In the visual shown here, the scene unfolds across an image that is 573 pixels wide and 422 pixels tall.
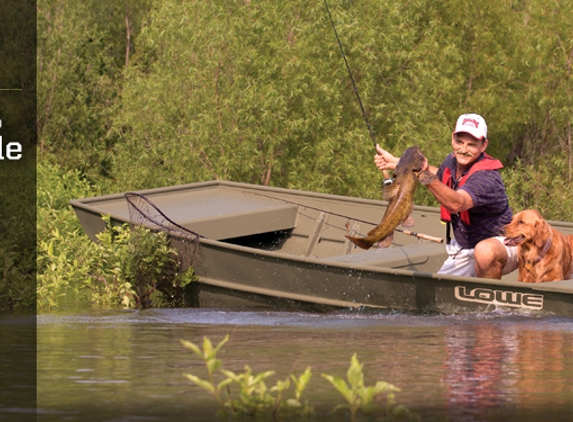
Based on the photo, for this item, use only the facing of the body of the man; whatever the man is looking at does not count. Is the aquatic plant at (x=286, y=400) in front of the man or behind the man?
in front

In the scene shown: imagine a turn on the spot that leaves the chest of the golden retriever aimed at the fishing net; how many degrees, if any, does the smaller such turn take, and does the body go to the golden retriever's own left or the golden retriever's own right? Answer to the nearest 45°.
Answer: approximately 45° to the golden retriever's own right

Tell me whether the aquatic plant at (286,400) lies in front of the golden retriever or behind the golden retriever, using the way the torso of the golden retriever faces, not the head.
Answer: in front

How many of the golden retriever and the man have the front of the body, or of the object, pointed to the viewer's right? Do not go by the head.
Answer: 0

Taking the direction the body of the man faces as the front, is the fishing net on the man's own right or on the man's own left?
on the man's own right

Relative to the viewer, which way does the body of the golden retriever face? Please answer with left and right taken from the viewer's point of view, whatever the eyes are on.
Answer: facing the viewer and to the left of the viewer

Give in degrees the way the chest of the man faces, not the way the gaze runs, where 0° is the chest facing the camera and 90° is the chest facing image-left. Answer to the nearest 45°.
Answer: approximately 45°
